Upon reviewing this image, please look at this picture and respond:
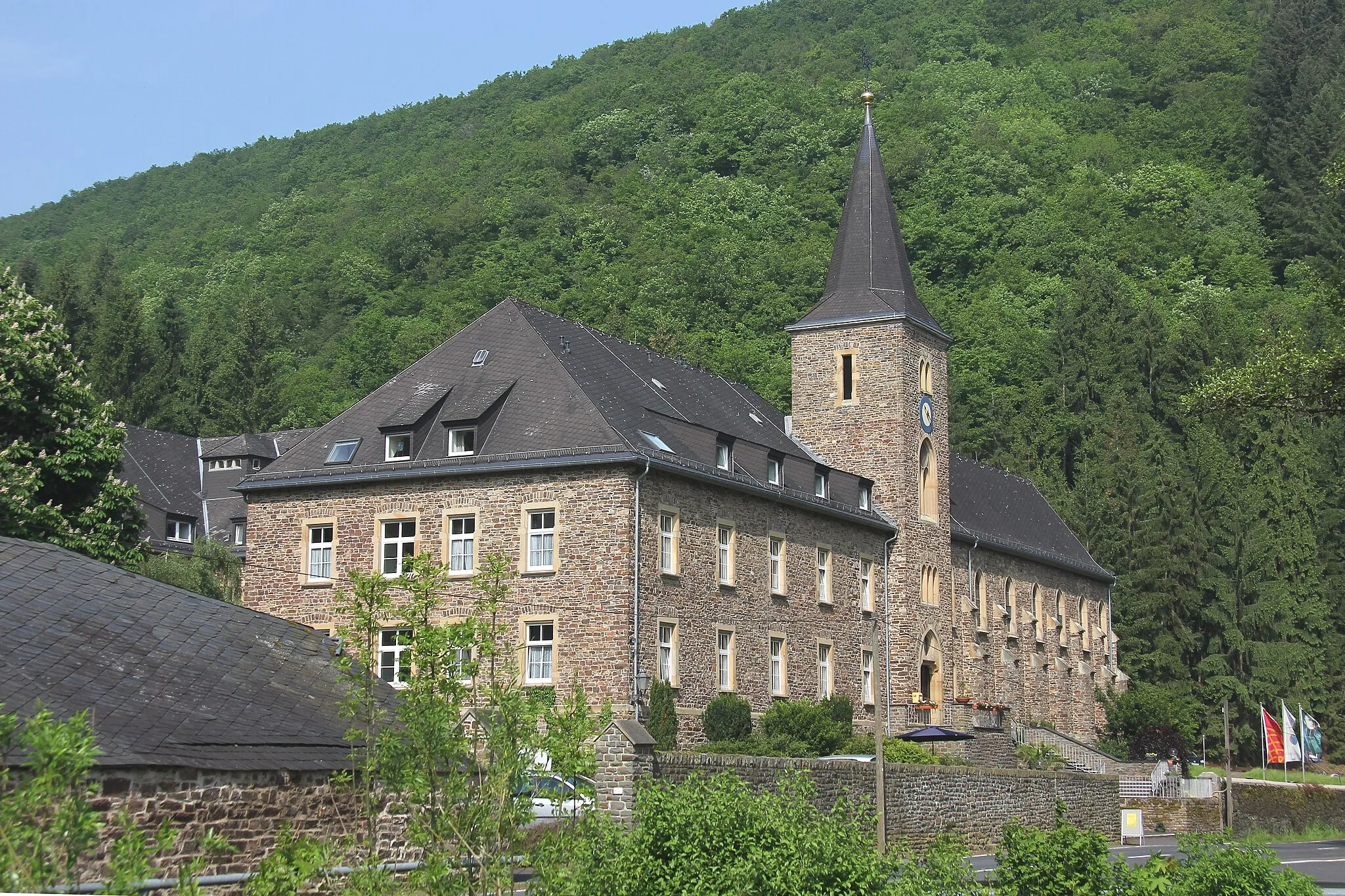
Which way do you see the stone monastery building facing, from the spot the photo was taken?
facing the viewer and to the right of the viewer

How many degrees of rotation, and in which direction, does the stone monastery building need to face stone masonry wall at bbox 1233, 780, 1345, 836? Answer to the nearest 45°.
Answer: approximately 90° to its left

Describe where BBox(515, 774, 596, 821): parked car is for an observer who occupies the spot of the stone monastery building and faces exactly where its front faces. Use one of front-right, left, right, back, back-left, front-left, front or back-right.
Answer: front-right

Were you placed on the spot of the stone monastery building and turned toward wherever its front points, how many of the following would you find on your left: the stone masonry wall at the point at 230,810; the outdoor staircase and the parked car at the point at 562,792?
1

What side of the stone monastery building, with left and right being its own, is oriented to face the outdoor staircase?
left
